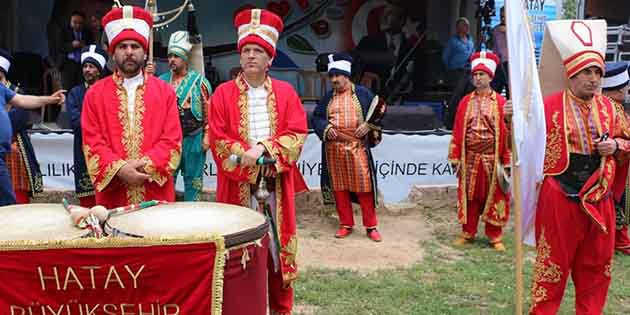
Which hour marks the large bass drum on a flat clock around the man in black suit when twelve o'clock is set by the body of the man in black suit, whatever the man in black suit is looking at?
The large bass drum is roughly at 12 o'clock from the man in black suit.

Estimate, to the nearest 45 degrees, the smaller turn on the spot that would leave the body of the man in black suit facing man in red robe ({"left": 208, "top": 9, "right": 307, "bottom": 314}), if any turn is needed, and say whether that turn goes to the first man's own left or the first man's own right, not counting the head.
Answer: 0° — they already face them

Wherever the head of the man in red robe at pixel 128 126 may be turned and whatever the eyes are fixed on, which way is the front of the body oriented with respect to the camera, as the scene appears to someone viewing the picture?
toward the camera

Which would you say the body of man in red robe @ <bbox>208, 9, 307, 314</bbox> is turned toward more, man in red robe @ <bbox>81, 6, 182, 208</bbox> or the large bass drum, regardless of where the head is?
the large bass drum

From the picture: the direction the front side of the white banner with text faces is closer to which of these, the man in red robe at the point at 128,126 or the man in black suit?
the man in red robe

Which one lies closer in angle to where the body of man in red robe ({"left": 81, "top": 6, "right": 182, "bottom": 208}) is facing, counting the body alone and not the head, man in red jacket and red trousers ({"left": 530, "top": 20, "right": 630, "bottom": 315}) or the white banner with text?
the man in red jacket and red trousers

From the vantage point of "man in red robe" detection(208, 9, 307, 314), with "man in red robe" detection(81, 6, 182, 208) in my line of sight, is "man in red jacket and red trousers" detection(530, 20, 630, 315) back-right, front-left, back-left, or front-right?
back-left

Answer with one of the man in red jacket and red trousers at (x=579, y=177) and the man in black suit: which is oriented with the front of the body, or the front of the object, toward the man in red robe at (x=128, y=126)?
the man in black suit

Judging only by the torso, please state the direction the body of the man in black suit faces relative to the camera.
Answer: toward the camera

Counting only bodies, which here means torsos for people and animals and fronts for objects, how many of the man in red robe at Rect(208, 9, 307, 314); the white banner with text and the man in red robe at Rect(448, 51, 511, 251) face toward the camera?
3

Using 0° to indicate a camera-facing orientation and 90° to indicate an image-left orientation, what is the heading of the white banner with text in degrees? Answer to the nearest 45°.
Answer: approximately 0°

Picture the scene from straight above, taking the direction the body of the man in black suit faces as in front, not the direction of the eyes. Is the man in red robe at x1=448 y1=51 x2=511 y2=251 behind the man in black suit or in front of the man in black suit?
in front
